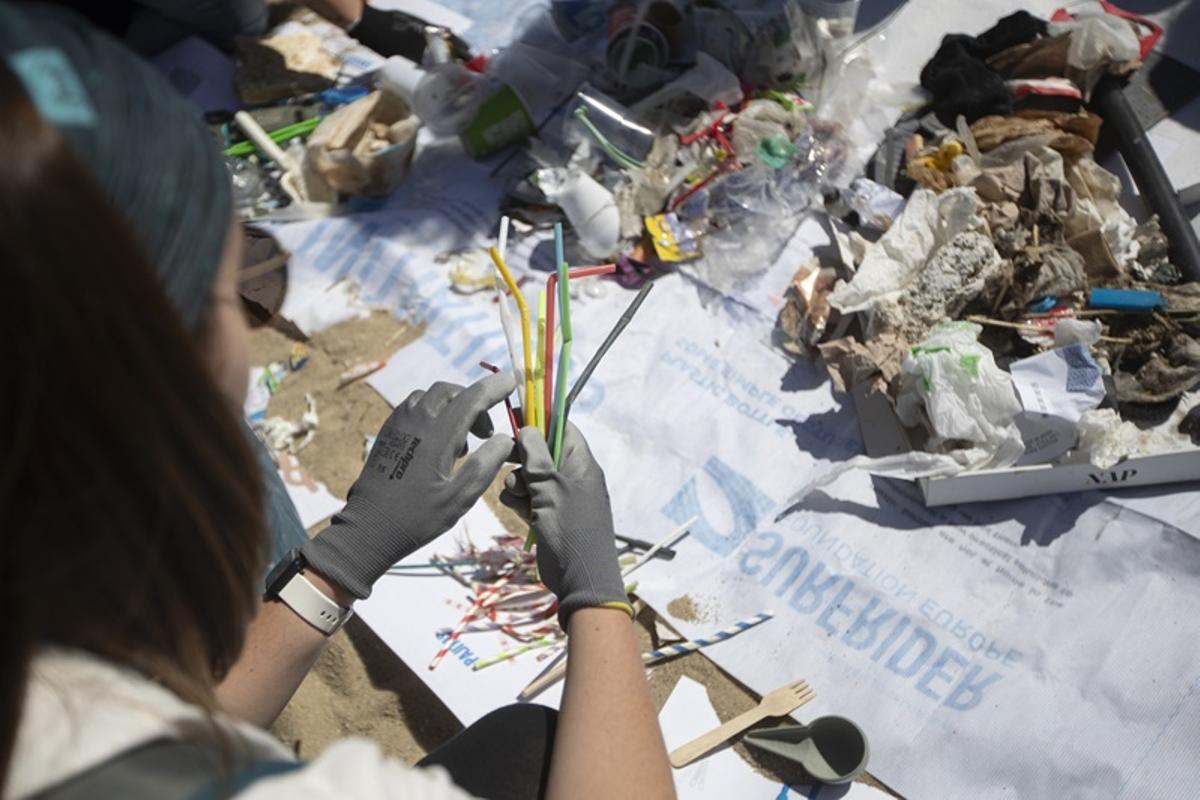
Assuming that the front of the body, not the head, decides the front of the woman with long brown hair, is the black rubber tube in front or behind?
in front

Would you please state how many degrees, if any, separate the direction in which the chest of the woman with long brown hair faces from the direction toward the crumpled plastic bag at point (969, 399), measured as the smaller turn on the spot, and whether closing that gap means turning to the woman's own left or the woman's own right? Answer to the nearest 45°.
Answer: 0° — they already face it

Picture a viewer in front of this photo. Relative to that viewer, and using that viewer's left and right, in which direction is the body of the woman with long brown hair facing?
facing away from the viewer and to the right of the viewer

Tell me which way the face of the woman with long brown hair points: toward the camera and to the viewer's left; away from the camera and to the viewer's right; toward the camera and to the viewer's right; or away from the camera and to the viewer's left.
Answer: away from the camera and to the viewer's right

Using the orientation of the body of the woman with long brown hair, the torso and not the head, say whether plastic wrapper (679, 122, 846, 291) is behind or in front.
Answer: in front

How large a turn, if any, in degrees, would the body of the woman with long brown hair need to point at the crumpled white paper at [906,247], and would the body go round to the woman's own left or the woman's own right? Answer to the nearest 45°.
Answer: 0° — they already face it

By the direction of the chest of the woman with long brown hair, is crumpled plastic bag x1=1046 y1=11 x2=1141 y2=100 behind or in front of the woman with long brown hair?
in front

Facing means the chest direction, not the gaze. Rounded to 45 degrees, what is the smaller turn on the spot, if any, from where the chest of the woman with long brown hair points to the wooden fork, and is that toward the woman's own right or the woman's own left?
0° — they already face it

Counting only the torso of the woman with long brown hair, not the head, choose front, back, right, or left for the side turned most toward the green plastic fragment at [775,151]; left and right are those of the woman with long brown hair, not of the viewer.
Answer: front
